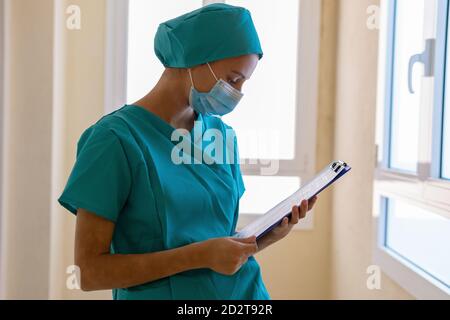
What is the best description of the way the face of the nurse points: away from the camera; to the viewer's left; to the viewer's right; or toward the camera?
to the viewer's right

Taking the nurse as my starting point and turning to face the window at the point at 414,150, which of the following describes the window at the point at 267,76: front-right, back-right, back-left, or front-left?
front-left

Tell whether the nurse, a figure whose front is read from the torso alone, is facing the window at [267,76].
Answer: no

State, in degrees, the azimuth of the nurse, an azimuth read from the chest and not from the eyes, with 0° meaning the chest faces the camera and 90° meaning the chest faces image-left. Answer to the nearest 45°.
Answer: approximately 315°

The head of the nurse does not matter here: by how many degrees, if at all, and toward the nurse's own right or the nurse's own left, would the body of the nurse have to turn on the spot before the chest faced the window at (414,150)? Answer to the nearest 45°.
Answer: approximately 90° to the nurse's own left

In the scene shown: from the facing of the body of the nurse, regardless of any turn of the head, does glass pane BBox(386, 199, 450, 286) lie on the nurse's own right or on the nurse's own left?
on the nurse's own left
